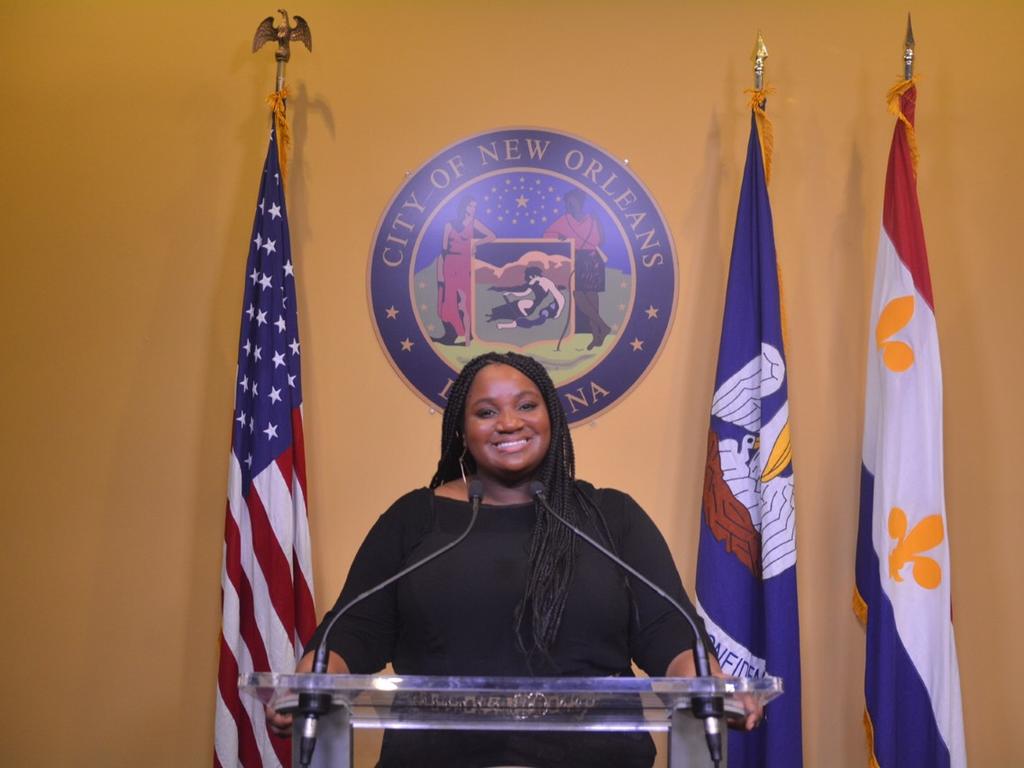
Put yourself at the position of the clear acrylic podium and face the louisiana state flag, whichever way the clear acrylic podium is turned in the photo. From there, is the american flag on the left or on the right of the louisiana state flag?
left

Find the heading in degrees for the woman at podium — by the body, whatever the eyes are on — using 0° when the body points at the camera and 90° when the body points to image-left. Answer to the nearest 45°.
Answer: approximately 0°

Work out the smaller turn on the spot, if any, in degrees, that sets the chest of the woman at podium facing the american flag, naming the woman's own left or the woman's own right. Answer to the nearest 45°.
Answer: approximately 135° to the woman's own right

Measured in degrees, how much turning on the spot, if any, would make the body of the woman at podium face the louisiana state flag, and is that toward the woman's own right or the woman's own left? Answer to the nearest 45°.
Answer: approximately 135° to the woman's own left

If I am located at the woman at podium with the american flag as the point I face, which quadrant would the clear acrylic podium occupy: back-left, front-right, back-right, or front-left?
back-left

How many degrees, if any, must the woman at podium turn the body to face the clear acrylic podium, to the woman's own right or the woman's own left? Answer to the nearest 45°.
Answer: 0° — they already face it

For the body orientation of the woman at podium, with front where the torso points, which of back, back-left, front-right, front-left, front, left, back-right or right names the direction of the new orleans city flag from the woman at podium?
back-left

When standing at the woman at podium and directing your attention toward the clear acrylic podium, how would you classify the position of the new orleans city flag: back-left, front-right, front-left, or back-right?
back-left
